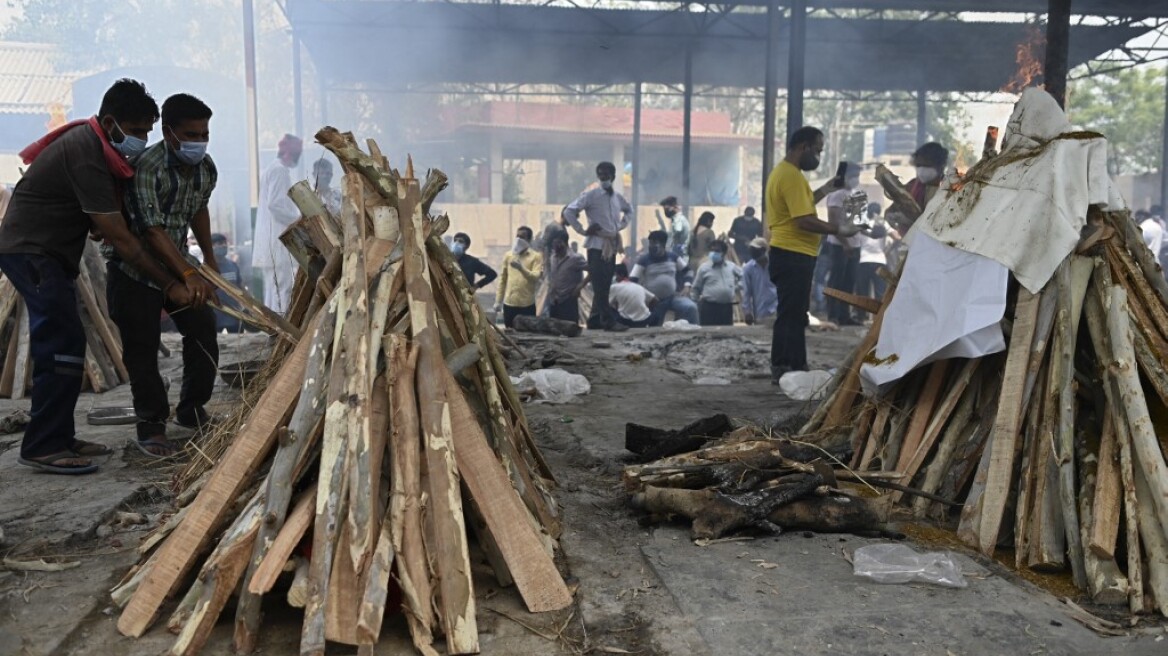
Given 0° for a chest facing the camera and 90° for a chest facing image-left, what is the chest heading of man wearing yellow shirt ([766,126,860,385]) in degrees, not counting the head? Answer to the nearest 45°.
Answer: approximately 270°

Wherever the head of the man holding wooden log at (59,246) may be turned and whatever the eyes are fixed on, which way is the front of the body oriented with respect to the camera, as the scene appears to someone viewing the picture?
to the viewer's right

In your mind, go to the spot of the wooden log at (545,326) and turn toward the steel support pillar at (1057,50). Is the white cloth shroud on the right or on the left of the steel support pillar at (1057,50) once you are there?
right

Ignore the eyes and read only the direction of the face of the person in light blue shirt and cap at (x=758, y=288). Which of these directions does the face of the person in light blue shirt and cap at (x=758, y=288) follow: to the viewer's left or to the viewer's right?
to the viewer's left

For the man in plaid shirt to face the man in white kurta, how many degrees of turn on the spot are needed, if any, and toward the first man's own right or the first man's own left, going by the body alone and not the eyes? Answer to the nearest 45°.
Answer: approximately 135° to the first man's own left

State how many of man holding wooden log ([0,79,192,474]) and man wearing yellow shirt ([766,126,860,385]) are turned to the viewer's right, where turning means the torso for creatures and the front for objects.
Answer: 2

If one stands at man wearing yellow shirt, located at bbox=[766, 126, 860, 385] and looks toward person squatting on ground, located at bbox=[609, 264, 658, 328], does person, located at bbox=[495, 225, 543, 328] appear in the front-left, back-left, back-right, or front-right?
front-left

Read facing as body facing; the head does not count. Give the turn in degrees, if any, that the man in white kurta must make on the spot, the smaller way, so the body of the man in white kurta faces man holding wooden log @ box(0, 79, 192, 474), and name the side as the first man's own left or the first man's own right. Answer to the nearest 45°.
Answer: approximately 90° to the first man's own right

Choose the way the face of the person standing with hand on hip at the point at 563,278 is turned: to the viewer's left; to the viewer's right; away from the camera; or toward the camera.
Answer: toward the camera

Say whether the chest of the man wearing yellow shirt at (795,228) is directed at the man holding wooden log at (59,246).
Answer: no

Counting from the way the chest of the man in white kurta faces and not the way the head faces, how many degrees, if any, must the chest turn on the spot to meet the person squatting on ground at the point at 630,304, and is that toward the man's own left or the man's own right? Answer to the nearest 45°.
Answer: approximately 45° to the man's own left
